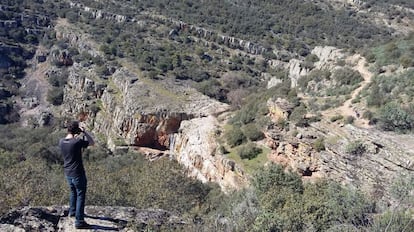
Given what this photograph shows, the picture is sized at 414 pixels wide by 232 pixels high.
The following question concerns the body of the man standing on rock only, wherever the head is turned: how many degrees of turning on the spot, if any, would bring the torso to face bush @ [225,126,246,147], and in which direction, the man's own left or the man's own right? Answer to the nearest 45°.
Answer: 0° — they already face it

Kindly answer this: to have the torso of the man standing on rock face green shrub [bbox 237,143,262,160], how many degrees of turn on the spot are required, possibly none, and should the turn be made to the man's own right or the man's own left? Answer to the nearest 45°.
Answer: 0° — they already face it

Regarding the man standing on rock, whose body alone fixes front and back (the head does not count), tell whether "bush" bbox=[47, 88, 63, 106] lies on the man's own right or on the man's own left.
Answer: on the man's own left

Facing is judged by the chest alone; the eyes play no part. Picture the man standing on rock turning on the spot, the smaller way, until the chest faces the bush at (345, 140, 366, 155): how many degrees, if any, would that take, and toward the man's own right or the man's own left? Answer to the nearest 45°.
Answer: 0° — they already face it

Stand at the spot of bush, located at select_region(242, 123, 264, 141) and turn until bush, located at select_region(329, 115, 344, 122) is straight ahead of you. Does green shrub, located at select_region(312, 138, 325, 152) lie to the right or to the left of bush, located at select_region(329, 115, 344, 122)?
right

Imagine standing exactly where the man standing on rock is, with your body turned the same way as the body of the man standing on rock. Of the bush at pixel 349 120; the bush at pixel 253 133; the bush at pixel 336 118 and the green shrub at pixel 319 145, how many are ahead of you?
4

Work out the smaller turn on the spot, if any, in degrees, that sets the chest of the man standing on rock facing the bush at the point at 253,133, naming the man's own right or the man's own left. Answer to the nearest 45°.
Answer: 0° — they already face it

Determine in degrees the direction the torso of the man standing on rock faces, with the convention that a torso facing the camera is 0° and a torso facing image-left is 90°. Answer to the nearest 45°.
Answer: approximately 225°
